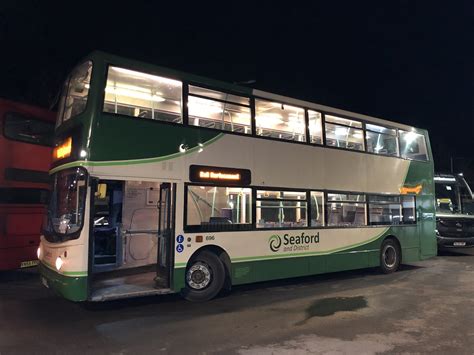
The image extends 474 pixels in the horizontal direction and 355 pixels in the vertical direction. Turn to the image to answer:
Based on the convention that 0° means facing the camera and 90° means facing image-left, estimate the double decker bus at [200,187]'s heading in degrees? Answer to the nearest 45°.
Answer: approximately 45°

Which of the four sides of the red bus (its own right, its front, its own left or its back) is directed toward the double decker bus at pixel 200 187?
back

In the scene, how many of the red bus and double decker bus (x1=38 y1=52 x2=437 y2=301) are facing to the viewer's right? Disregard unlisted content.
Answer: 0

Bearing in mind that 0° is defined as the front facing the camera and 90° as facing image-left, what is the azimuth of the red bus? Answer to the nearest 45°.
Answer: approximately 135°

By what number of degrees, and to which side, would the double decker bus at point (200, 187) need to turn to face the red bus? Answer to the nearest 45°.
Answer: approximately 45° to its right
